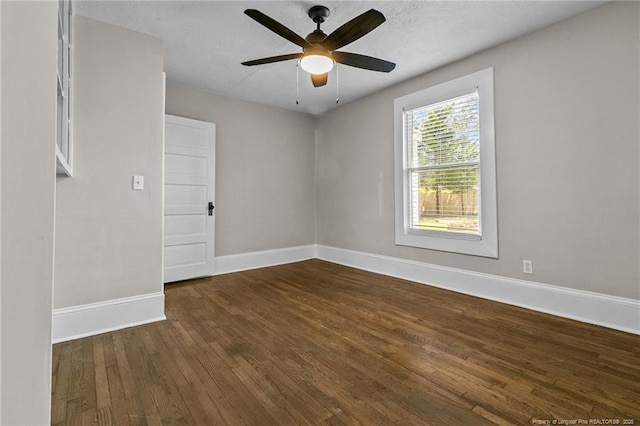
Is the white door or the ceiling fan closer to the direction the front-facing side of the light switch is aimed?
the ceiling fan

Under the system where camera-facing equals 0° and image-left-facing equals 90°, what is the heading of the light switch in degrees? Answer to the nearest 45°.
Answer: approximately 0°

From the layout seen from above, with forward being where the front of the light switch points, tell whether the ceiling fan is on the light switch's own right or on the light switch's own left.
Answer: on the light switch's own left

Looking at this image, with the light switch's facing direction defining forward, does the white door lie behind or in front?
behind
